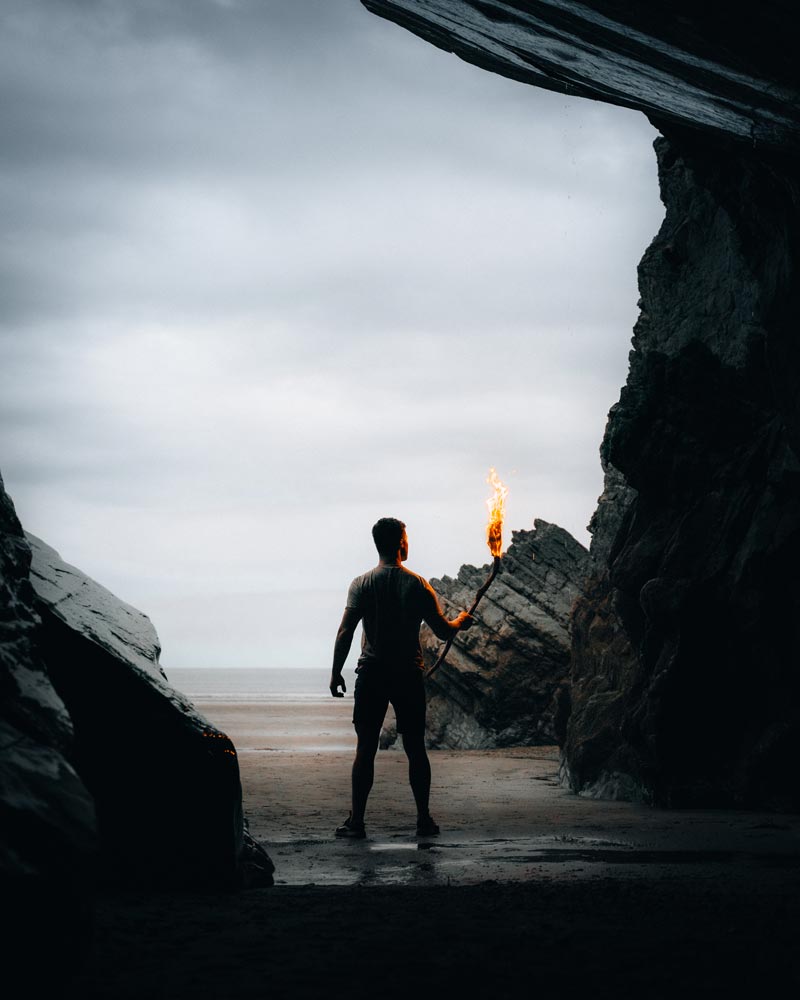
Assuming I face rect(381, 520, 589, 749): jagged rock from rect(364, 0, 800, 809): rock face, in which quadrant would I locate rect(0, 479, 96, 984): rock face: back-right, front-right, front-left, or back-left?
back-left

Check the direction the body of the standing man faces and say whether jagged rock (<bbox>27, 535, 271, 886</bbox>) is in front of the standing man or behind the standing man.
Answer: behind

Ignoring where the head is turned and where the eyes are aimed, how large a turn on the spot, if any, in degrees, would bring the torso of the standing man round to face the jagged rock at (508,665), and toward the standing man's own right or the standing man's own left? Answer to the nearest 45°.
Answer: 0° — they already face it

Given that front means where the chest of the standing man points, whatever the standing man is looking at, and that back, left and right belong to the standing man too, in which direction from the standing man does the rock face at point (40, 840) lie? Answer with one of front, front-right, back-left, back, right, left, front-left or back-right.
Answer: back

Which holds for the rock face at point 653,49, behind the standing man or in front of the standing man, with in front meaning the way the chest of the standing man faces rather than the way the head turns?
behind

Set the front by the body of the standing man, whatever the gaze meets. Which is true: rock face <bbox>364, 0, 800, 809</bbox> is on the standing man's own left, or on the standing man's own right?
on the standing man's own right

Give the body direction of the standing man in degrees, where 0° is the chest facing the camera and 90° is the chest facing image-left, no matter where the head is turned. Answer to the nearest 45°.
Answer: approximately 180°
